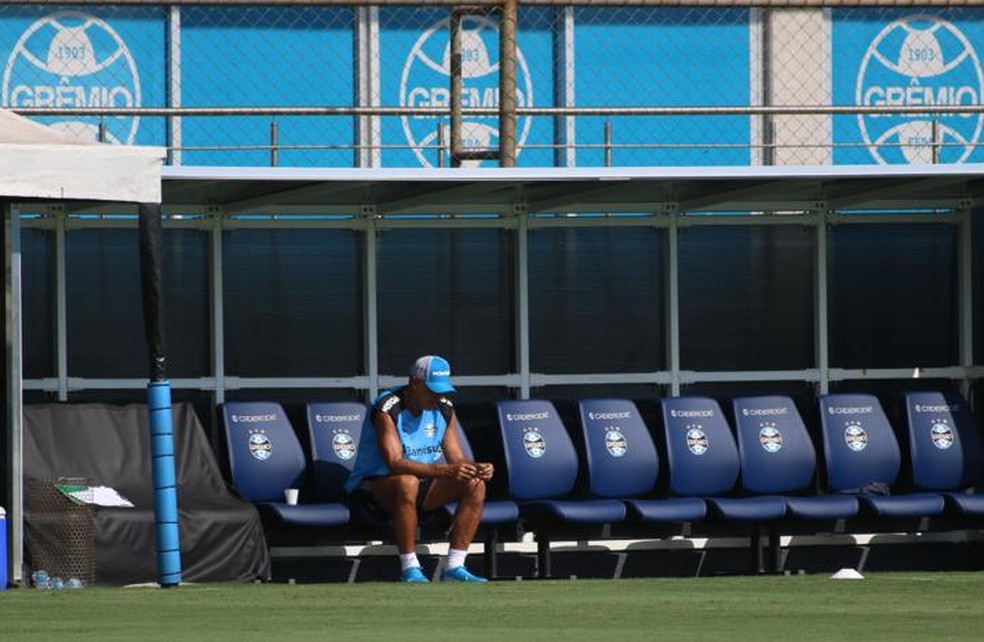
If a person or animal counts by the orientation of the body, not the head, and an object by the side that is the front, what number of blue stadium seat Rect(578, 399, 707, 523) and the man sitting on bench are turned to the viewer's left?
0

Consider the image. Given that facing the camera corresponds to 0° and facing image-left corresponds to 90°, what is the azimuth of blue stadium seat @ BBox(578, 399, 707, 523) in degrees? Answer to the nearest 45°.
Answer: approximately 315°

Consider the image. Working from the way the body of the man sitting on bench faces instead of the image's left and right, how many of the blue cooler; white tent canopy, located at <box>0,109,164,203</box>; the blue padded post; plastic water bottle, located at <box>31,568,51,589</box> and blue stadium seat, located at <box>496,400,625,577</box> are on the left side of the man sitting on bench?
1

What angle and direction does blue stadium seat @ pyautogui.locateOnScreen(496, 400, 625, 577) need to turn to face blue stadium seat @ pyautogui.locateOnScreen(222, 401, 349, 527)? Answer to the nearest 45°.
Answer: approximately 135° to its right

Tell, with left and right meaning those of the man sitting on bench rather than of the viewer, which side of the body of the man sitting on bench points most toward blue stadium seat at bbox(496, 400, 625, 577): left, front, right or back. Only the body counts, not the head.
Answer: left

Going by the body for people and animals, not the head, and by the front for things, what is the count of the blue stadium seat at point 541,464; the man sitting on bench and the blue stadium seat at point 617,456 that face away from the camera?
0

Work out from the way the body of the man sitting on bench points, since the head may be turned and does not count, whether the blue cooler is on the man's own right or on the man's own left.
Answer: on the man's own right

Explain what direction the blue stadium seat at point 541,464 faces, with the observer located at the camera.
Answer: facing the viewer and to the right of the viewer

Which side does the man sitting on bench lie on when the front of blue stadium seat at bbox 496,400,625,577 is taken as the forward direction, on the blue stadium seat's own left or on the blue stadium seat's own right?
on the blue stadium seat's own right

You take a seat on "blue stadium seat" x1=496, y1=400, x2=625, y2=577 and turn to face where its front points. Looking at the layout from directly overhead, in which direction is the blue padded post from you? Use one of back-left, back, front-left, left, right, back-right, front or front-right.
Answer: right

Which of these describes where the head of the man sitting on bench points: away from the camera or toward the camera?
toward the camera

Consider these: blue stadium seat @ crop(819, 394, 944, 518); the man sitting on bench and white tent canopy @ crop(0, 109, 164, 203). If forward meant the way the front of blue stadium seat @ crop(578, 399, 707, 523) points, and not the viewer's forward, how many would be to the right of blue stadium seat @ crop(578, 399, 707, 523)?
2

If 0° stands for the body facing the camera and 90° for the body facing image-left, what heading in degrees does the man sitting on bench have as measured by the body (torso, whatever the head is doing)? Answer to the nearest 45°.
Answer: approximately 315°

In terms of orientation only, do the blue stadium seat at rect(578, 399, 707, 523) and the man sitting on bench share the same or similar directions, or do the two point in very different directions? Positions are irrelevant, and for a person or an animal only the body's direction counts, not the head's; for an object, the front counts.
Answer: same or similar directions
